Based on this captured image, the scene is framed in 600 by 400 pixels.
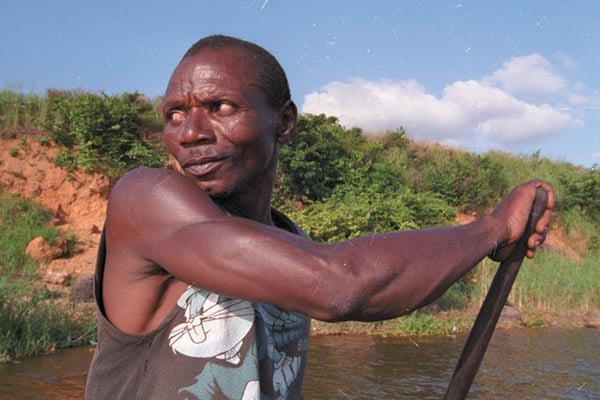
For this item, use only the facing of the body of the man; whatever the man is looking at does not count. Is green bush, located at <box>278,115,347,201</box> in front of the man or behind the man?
behind

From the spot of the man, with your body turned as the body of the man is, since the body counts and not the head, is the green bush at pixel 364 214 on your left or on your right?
on your left

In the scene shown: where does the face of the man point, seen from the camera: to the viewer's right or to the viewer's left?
to the viewer's left

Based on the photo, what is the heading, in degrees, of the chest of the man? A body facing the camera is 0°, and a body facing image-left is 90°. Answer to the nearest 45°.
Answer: approximately 315°

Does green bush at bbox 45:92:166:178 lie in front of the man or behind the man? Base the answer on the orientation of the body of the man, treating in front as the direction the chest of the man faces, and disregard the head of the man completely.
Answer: behind
